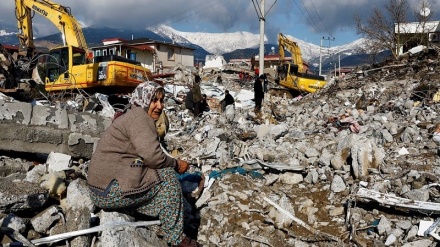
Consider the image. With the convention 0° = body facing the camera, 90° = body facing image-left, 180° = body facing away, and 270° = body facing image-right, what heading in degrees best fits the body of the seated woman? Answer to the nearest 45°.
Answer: approximately 270°

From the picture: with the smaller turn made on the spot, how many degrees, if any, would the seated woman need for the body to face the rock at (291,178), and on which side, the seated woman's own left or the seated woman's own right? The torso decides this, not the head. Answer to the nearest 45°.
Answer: approximately 45° to the seated woman's own left

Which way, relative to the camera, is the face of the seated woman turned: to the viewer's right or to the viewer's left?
to the viewer's right

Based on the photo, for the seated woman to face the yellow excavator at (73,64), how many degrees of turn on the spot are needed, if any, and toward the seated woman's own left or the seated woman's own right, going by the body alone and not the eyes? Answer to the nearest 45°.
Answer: approximately 90° to the seated woman's own left

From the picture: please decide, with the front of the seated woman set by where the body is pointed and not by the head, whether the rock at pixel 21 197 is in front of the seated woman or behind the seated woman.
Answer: behind

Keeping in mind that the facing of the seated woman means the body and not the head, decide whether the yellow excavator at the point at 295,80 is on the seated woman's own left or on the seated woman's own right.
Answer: on the seated woman's own left

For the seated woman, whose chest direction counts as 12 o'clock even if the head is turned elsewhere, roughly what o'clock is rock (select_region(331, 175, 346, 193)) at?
The rock is roughly at 11 o'clock from the seated woman.

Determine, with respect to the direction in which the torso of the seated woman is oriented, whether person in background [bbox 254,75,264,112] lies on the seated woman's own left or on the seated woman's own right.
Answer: on the seated woman's own left

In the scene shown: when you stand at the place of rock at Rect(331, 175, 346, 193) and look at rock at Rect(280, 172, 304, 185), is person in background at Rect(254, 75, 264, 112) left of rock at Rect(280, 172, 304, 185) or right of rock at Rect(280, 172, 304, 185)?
right
